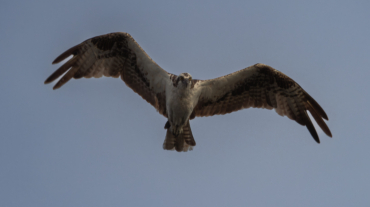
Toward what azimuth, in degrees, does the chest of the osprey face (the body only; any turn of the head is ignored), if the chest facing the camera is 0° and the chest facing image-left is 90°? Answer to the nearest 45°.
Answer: approximately 0°
